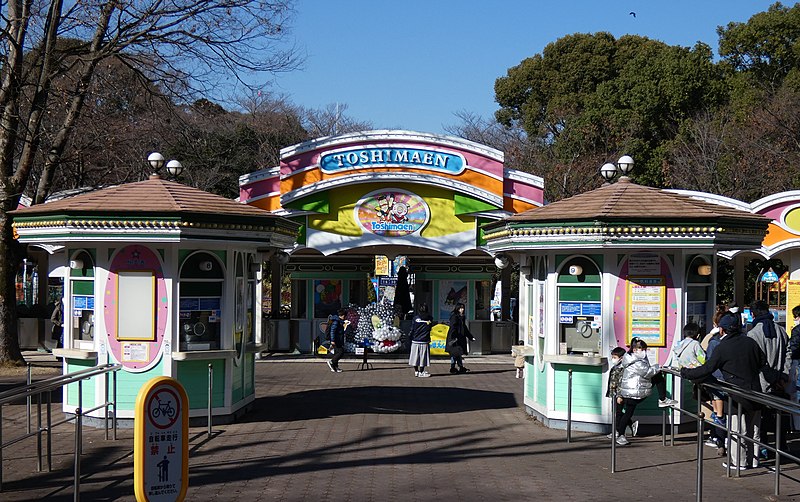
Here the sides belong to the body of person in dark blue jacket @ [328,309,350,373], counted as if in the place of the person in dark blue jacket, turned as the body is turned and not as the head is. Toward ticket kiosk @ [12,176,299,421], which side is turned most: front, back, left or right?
right

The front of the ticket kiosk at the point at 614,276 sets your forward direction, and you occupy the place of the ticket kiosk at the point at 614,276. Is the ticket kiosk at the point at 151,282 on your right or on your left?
on your right

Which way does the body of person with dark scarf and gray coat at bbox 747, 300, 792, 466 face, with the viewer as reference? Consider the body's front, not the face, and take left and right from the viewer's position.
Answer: facing away from the viewer and to the left of the viewer

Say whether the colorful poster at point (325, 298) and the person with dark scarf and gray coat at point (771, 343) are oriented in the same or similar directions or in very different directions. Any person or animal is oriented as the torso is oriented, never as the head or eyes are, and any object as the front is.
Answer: very different directions

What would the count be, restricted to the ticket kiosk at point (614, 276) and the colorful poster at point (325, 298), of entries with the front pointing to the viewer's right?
0

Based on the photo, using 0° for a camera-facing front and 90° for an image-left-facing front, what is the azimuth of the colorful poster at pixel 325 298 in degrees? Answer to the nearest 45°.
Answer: approximately 0°

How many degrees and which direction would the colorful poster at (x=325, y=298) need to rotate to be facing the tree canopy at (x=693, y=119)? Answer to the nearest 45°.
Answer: approximately 135° to its left
